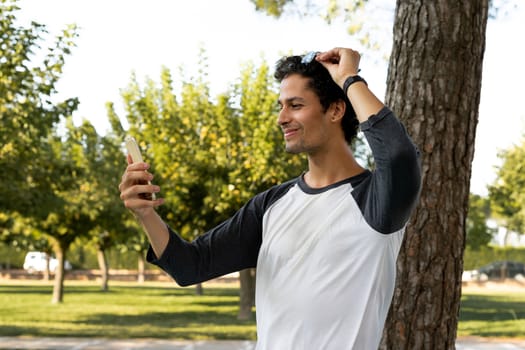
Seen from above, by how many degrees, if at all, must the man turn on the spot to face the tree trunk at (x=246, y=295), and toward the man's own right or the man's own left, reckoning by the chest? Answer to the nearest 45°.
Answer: approximately 135° to the man's own right

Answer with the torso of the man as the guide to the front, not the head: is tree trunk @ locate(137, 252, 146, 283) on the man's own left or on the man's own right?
on the man's own right

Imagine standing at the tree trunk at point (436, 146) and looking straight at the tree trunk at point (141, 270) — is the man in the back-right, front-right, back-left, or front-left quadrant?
back-left

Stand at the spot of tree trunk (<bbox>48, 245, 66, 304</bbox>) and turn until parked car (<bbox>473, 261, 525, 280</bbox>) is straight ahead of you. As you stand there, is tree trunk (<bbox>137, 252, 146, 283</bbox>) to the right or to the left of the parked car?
left

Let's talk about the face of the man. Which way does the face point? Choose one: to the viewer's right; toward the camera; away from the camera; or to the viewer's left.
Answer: to the viewer's left

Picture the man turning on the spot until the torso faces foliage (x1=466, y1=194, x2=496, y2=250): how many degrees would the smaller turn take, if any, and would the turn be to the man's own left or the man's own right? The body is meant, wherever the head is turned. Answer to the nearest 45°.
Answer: approximately 135° to the man's own right

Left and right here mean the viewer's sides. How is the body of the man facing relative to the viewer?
facing the viewer and to the left of the viewer
